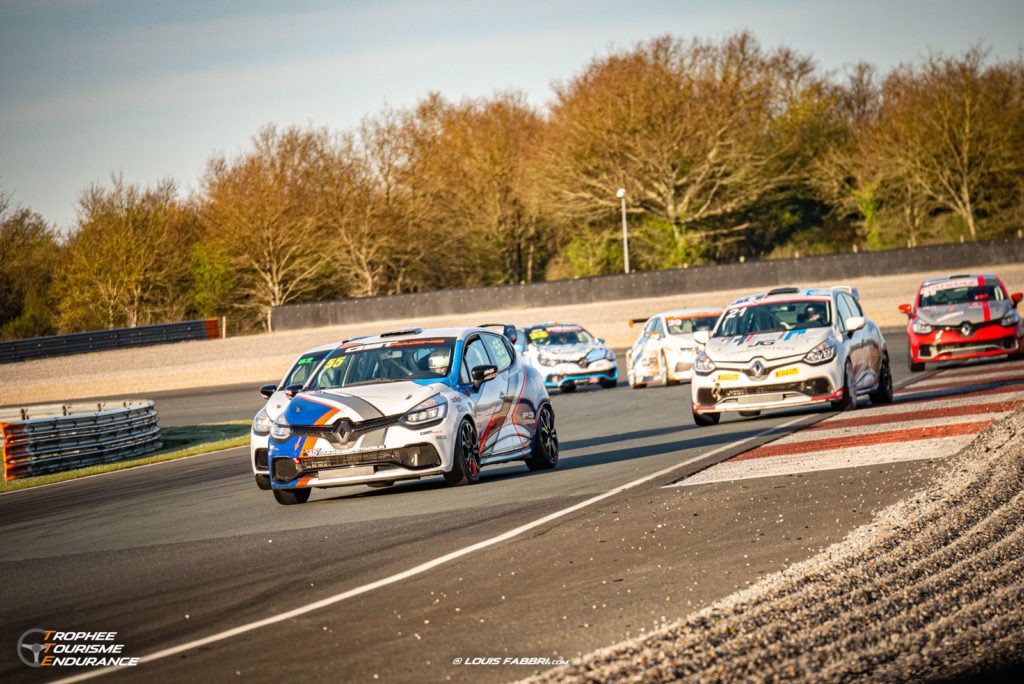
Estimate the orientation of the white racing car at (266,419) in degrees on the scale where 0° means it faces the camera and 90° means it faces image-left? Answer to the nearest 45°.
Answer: approximately 45°

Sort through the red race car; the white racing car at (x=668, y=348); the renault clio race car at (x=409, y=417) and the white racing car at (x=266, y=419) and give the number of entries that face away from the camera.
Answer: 0

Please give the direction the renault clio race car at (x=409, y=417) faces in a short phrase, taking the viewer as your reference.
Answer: facing the viewer and to the left of the viewer

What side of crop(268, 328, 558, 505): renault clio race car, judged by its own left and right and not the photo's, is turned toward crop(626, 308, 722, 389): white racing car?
back

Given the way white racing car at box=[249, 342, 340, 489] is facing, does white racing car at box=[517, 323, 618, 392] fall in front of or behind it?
behind

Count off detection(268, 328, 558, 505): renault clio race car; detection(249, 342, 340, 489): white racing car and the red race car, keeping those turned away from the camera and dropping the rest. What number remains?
0

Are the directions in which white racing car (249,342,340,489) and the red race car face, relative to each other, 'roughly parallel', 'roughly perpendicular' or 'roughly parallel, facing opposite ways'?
roughly parallel

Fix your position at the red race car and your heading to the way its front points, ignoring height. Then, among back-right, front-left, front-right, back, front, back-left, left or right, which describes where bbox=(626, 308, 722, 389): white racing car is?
right

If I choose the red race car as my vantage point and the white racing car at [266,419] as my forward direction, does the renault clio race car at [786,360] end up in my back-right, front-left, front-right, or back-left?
front-left

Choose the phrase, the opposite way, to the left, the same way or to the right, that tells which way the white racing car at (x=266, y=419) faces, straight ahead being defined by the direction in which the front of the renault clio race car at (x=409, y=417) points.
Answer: the same way

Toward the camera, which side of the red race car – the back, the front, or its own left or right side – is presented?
front

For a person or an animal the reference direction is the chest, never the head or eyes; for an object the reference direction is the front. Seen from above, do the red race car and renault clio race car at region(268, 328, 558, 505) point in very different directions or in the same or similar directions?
same or similar directions

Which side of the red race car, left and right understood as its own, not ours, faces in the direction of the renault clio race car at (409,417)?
front

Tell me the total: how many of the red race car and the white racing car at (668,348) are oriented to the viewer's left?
0

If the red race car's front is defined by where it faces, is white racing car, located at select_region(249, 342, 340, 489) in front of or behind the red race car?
in front
